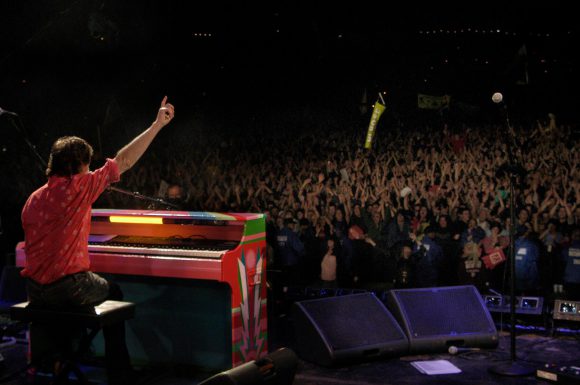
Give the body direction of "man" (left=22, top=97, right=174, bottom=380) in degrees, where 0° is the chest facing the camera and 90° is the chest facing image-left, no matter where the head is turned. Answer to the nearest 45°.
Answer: approximately 225°

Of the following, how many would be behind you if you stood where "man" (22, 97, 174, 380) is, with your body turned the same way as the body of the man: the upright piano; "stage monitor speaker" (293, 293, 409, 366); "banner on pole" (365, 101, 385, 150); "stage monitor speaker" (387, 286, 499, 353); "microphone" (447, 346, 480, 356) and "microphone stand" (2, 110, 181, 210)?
0

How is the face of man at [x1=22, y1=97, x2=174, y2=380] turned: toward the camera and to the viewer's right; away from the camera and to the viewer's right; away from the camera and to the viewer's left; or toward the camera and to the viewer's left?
away from the camera and to the viewer's right

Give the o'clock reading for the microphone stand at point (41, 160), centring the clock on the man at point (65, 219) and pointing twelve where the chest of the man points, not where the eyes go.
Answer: The microphone stand is roughly at 10 o'clock from the man.

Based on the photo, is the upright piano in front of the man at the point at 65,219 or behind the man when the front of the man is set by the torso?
in front

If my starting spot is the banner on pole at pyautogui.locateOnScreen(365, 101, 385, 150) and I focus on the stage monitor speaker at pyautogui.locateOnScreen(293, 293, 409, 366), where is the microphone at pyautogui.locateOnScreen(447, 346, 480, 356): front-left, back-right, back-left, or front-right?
front-left

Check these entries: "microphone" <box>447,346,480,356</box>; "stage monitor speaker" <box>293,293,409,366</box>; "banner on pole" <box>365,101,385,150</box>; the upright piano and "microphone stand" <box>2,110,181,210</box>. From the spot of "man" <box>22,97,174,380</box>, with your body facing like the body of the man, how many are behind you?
0

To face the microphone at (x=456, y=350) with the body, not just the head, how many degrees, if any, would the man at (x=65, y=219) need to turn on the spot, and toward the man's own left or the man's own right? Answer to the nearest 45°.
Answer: approximately 45° to the man's own right

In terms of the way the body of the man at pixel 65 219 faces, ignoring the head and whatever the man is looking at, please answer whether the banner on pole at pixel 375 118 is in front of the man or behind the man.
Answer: in front

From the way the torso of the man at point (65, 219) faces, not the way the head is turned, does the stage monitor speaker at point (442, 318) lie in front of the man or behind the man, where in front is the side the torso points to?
in front
